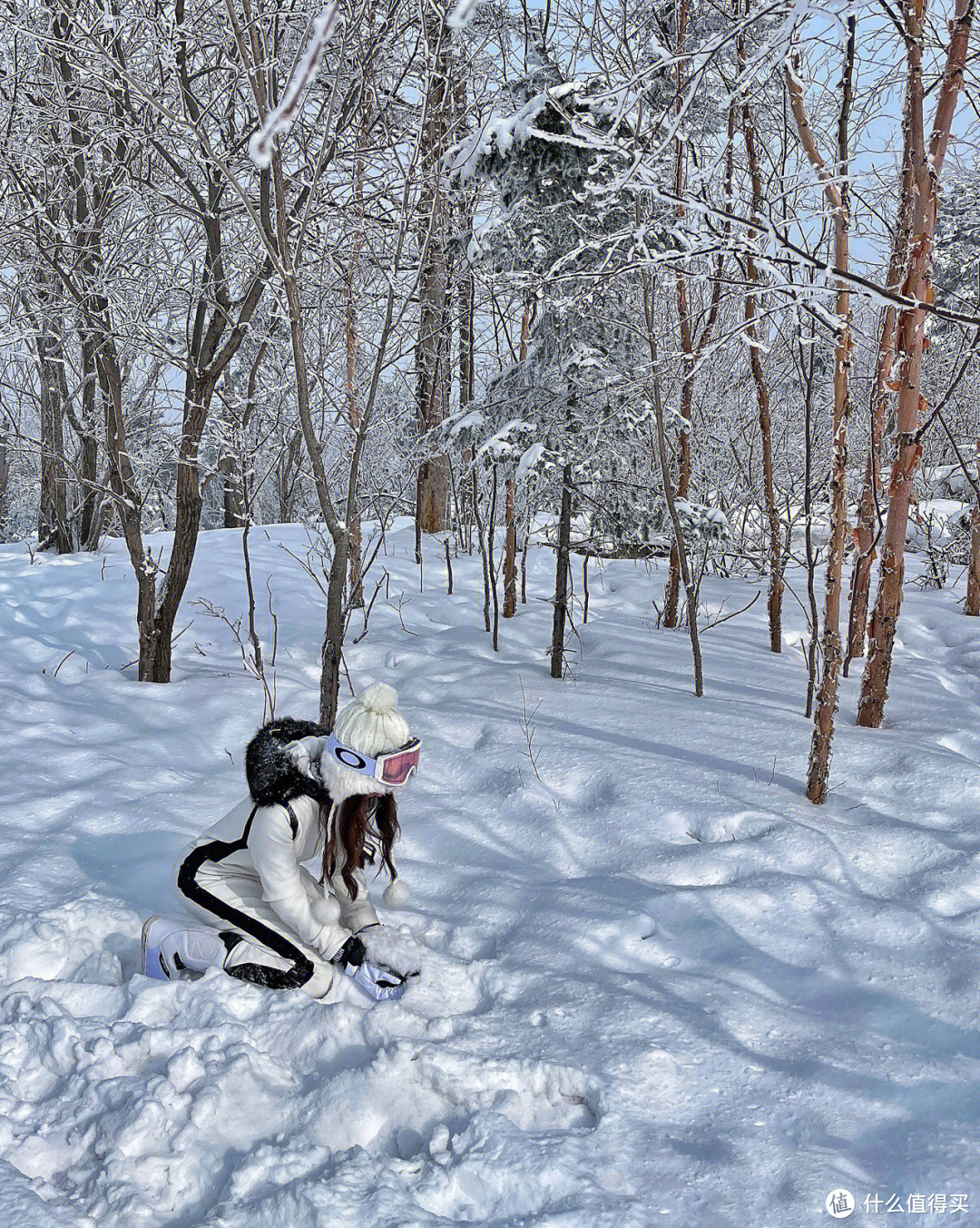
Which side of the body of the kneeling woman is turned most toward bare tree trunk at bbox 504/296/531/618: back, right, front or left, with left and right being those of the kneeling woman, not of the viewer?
left

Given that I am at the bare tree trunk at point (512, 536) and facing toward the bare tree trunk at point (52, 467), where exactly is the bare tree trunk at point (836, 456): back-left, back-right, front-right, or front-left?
back-left

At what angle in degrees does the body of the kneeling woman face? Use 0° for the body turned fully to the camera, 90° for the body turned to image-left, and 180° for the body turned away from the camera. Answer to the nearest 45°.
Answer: approximately 270°

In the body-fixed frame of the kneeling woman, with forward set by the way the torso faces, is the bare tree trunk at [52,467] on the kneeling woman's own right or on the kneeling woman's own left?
on the kneeling woman's own left

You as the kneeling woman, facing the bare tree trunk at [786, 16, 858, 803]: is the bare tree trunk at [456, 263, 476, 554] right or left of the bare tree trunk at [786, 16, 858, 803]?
left

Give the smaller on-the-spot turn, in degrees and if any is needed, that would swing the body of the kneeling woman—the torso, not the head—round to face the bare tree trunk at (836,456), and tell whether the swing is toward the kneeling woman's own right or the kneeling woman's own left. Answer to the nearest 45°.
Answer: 0° — they already face it

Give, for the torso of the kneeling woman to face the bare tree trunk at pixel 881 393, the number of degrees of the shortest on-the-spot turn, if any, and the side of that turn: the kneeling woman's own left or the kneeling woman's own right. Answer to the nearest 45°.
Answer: approximately 45° to the kneeling woman's own left
